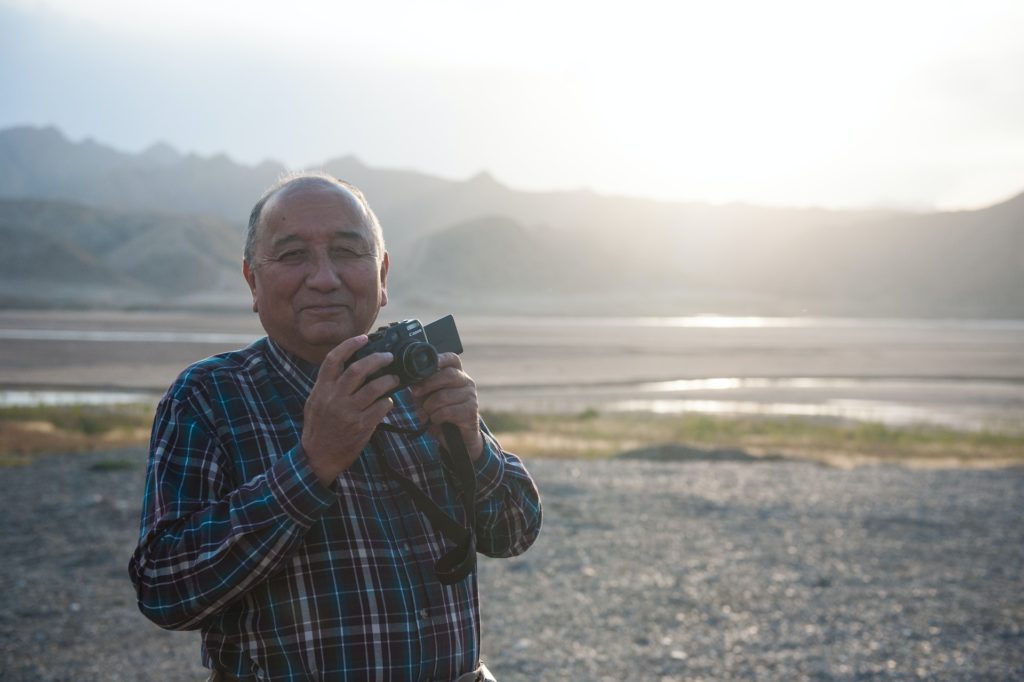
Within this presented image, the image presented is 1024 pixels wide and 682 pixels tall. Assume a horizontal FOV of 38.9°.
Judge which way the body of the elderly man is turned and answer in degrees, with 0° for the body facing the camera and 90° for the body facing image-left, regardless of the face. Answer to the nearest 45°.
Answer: approximately 315°
